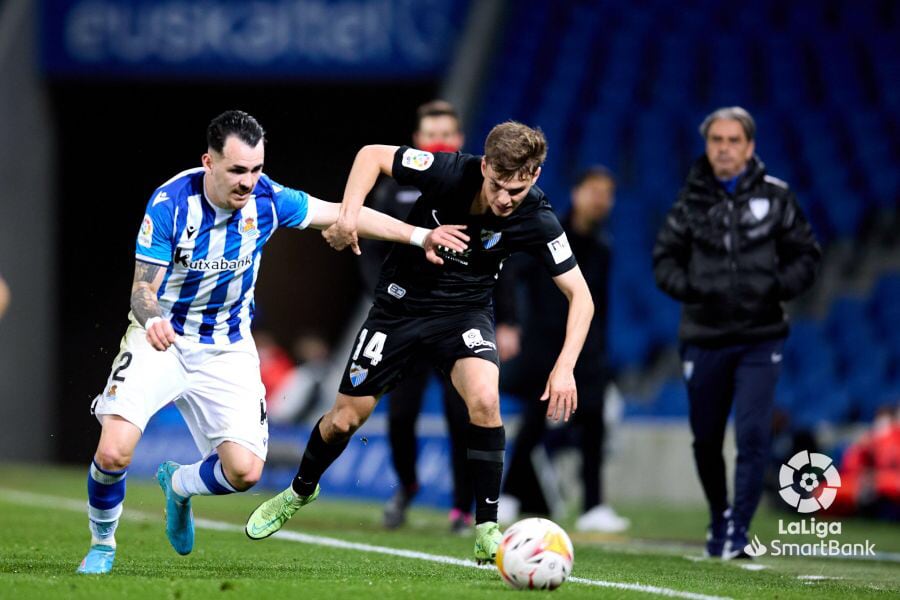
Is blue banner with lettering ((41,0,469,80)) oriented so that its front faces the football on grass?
yes

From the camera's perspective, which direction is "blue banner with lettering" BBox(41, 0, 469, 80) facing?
toward the camera

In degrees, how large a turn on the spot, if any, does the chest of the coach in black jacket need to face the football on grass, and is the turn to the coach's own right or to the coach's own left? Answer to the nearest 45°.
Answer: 0° — they already face it

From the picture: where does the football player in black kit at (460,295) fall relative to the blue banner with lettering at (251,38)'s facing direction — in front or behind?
in front

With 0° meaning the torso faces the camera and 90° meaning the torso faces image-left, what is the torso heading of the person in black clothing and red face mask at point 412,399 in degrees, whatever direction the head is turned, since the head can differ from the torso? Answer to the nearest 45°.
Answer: approximately 0°

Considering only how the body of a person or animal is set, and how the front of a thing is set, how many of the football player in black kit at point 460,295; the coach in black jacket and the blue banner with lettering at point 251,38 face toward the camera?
3

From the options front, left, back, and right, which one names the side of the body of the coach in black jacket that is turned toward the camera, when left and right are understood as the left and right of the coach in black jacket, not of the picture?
front

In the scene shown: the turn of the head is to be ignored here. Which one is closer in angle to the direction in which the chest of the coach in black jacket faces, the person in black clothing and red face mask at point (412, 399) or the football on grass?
the football on grass

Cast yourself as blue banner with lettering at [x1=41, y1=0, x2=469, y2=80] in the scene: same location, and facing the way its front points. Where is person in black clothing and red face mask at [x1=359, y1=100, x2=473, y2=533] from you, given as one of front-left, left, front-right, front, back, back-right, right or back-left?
front

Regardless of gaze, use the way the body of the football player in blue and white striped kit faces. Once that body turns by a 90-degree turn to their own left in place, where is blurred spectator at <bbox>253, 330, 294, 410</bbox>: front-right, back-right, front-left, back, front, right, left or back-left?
front-left

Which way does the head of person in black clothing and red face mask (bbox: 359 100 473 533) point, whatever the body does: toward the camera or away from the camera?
toward the camera

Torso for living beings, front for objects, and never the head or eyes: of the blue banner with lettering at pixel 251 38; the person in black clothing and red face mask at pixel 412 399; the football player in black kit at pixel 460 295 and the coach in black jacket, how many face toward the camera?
4

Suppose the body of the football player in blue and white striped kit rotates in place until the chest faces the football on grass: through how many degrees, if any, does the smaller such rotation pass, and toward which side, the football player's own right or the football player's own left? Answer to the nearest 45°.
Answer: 0° — they already face it
